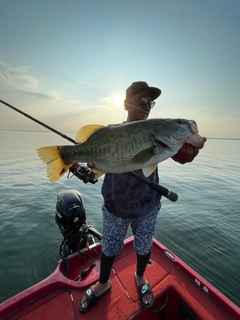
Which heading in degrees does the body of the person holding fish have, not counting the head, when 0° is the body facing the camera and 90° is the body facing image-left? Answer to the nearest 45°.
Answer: approximately 0°

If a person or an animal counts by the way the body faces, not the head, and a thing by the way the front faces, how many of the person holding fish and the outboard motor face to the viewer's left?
0

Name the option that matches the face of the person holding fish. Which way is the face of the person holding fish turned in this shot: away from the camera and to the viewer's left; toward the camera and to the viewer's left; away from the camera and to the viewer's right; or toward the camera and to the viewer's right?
toward the camera and to the viewer's right
